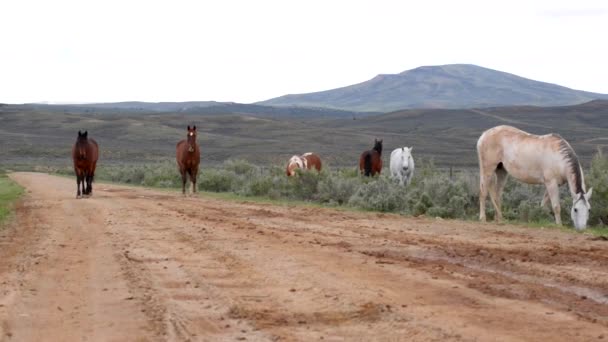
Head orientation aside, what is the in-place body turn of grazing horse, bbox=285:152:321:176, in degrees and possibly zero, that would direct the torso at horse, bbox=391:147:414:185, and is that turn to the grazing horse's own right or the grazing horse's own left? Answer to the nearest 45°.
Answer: approximately 135° to the grazing horse's own left

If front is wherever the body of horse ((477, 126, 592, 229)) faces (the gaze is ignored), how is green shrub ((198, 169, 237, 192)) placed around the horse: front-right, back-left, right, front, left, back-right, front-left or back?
back-left

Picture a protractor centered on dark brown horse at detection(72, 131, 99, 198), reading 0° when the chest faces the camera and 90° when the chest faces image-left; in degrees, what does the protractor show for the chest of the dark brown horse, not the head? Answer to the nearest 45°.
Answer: approximately 0°

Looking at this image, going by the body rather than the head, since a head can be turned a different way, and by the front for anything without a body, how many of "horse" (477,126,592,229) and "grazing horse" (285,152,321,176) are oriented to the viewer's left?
1

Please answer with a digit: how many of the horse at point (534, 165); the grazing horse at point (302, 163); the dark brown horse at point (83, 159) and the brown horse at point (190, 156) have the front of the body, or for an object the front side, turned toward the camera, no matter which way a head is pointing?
2

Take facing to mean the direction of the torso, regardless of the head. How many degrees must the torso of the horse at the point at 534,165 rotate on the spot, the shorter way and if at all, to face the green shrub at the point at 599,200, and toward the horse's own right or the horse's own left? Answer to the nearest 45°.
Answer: approximately 45° to the horse's own left

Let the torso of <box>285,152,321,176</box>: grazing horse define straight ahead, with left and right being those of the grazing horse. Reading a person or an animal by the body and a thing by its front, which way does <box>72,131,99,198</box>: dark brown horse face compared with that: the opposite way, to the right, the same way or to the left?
to the left

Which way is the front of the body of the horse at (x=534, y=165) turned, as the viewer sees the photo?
to the viewer's right

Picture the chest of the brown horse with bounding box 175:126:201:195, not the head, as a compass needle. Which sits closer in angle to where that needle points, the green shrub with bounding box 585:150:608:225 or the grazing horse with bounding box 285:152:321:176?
the green shrub

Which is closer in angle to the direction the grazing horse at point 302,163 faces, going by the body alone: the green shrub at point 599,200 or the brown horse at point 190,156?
the brown horse

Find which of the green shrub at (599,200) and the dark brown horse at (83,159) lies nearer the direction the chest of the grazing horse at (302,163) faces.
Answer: the dark brown horse

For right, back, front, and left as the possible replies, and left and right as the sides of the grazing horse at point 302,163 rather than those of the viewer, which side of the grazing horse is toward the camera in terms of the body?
left

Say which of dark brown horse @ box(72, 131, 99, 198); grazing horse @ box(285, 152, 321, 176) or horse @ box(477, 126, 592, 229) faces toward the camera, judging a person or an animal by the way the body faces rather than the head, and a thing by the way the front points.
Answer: the dark brown horse

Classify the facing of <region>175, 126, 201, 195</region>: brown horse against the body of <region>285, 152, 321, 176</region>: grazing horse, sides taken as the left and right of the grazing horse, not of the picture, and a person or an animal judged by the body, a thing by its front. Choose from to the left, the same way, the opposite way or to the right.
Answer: to the left
